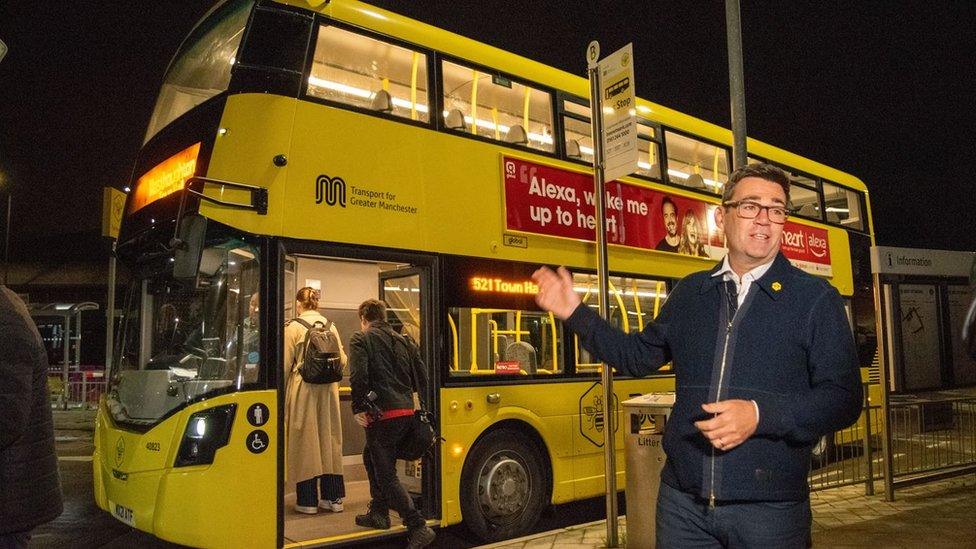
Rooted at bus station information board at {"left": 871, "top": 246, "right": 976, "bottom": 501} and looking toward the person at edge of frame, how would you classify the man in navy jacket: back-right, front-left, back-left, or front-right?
front-left

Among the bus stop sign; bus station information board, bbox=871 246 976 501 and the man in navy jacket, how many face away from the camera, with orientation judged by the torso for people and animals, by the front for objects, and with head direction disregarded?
0

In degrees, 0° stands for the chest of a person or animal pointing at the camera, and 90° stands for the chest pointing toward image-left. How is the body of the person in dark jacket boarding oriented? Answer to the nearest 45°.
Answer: approximately 135°

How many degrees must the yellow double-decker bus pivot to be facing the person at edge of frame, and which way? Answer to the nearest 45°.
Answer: approximately 45° to its left

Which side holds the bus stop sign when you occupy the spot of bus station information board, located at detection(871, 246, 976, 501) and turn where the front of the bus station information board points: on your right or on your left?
on your right

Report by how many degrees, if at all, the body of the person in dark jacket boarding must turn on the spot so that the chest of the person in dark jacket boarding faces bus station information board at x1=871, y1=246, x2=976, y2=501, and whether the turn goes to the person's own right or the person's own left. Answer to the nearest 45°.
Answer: approximately 135° to the person's own right

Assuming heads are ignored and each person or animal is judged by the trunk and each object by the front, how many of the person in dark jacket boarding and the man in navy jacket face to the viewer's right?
0

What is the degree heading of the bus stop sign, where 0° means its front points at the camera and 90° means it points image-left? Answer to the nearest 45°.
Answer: approximately 45°

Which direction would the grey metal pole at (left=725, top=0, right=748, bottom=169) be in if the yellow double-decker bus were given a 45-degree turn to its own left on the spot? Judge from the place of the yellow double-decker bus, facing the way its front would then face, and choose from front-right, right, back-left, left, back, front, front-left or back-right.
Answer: left

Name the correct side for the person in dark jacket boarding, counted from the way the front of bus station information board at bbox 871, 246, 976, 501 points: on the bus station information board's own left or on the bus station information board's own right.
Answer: on the bus station information board's own right

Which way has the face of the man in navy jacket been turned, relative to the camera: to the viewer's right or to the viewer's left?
to the viewer's left

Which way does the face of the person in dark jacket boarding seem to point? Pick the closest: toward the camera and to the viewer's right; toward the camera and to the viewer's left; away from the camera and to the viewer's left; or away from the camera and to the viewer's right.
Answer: away from the camera and to the viewer's left

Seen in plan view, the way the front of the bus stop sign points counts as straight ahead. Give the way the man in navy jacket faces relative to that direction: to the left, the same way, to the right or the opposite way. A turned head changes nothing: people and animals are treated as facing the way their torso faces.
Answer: the same way

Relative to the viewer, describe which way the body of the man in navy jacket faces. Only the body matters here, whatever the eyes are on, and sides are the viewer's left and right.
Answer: facing the viewer and to the left of the viewer
